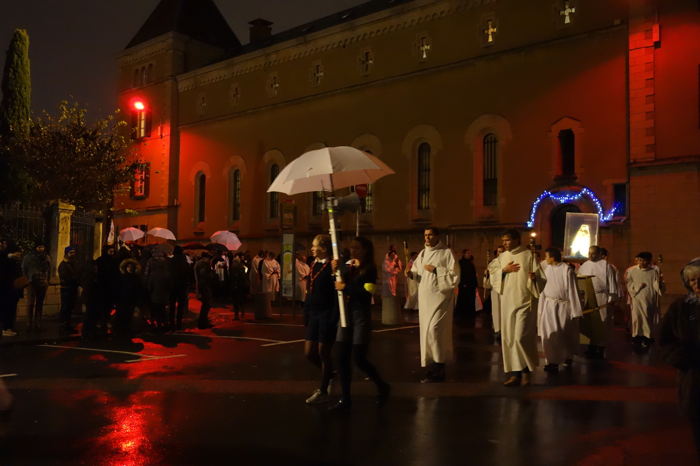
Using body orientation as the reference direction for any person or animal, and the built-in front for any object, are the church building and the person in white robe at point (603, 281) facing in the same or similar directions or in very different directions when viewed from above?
same or similar directions

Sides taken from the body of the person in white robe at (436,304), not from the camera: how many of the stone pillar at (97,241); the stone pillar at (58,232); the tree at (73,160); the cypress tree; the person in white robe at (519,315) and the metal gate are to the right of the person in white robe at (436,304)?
5

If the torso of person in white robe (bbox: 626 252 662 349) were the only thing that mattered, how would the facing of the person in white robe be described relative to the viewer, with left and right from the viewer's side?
facing the viewer

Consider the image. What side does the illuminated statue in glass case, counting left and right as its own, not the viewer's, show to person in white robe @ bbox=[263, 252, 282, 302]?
right

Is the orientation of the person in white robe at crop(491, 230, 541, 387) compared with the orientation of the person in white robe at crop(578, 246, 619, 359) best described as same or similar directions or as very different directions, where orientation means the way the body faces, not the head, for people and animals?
same or similar directions

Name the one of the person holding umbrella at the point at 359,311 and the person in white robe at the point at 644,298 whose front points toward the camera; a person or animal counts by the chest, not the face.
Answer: the person in white robe

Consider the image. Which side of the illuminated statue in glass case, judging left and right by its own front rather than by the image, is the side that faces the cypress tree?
right

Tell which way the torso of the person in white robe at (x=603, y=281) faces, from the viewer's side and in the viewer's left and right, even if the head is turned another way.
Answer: facing the viewer and to the left of the viewer

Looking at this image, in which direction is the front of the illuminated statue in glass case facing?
toward the camera

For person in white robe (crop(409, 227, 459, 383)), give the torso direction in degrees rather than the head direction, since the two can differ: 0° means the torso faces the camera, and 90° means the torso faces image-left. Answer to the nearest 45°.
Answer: approximately 45°

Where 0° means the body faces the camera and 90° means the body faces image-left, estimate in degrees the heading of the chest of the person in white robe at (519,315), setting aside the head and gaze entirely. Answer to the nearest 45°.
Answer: approximately 45°

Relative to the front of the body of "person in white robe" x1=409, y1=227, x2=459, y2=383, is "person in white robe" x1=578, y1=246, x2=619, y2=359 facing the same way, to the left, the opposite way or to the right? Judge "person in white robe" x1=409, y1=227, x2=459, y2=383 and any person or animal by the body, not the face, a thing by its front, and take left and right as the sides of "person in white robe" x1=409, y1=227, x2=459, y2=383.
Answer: the same way

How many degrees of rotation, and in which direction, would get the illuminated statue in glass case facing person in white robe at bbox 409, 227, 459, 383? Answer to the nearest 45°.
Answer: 0° — it already faces them

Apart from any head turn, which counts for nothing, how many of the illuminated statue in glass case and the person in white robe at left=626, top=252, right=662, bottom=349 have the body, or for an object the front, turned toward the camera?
2

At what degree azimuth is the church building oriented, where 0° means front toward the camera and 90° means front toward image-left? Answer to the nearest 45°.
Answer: approximately 45°
